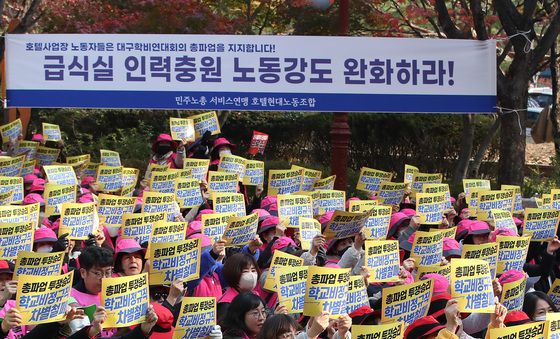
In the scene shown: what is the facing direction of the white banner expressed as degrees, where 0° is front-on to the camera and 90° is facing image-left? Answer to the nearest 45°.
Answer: approximately 0°

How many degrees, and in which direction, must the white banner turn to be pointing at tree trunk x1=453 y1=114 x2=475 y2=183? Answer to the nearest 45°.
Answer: approximately 135° to its left
